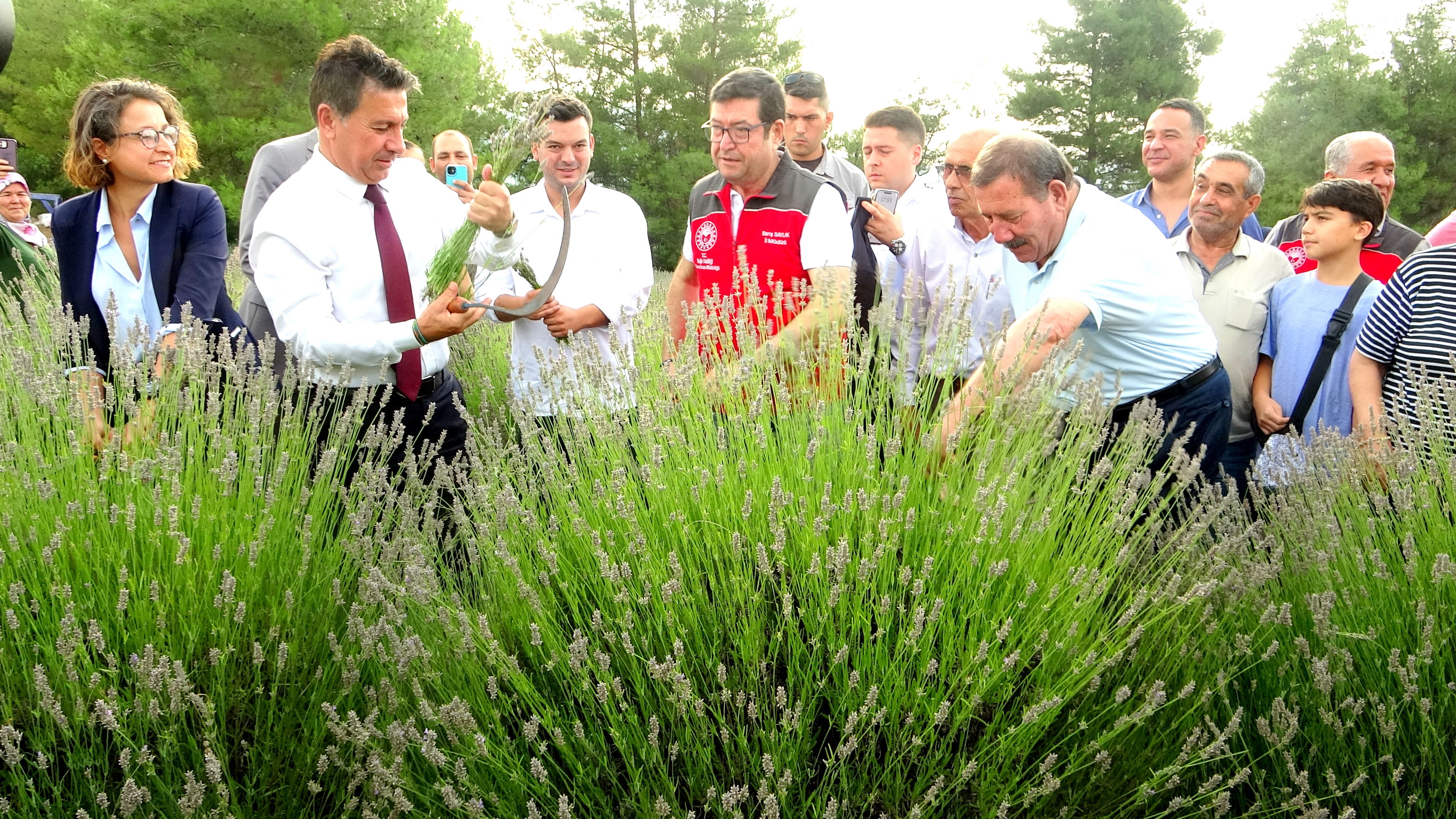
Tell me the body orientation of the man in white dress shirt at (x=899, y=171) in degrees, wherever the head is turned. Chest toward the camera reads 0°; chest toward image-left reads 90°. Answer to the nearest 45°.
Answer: approximately 45°

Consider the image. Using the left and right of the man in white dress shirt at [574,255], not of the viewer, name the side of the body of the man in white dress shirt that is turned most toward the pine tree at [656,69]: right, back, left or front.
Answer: back

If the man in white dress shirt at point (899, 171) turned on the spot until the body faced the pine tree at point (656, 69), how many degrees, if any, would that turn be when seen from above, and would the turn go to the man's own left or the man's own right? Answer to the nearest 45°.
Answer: approximately 135° to the man's own right

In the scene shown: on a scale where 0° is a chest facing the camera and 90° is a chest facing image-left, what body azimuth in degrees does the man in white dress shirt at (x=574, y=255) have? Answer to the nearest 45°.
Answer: approximately 0°

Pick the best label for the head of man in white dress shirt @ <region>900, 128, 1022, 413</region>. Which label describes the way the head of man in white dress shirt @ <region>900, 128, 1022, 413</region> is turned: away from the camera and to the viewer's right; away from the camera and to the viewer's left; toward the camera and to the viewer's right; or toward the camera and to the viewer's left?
toward the camera and to the viewer's left

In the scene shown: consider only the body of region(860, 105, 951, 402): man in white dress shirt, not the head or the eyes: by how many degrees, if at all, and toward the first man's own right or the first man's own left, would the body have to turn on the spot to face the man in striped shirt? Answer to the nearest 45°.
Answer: approximately 90° to the first man's own left

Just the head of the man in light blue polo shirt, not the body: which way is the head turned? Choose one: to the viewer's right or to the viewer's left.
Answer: to the viewer's left

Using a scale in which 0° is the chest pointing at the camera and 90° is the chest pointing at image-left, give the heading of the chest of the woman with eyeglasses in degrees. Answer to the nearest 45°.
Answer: approximately 0°
